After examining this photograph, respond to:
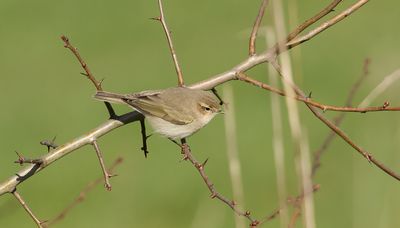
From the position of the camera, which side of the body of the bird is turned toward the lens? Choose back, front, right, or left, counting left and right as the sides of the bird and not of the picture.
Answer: right

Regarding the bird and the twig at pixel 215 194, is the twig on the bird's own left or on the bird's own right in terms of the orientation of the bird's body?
on the bird's own right
